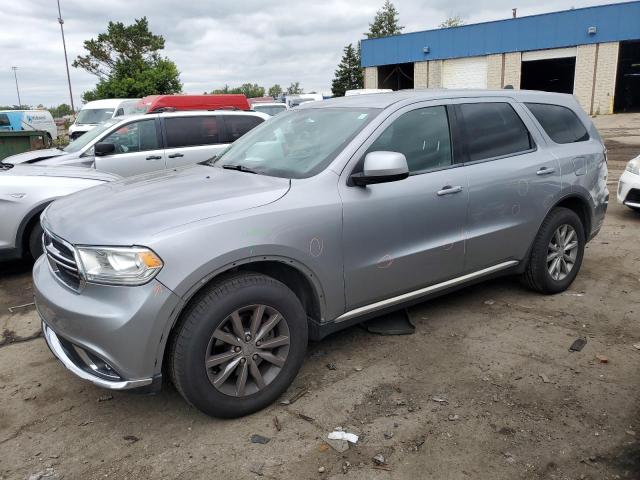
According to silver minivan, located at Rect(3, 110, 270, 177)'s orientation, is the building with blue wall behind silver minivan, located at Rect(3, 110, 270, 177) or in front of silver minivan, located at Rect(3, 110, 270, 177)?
behind

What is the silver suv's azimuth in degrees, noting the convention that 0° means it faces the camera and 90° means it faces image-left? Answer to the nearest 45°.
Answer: approximately 45°

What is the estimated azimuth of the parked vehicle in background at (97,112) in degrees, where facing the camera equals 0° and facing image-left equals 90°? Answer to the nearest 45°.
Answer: approximately 45°

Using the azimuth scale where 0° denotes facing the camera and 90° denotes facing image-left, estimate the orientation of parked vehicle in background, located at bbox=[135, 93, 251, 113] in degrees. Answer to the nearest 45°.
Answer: approximately 90°

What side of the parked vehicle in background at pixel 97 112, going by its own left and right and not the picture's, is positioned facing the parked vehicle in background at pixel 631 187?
left

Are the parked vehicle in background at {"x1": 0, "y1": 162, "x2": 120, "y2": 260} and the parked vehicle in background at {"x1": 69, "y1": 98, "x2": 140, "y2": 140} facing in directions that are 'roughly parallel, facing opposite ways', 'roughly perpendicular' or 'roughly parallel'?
roughly perpendicular

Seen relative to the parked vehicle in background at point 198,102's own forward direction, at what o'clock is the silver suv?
The silver suv is roughly at 9 o'clock from the parked vehicle in background.

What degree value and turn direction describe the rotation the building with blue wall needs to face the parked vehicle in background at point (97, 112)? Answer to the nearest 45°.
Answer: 0° — it already faces it

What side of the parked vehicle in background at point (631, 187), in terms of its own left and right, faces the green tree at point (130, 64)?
right

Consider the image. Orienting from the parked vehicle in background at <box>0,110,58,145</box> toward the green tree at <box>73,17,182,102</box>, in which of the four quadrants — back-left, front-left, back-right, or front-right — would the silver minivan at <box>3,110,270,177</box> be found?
back-right
